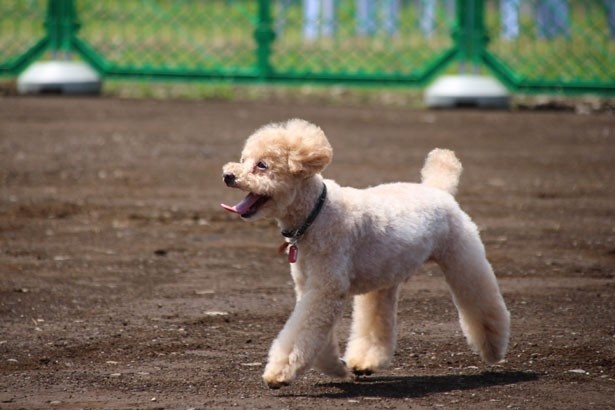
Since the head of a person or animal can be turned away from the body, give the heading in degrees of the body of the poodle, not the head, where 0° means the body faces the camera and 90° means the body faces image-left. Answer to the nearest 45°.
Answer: approximately 90°

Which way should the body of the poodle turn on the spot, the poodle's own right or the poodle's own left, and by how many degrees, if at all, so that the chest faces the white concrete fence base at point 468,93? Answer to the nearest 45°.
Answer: approximately 90° to the poodle's own right

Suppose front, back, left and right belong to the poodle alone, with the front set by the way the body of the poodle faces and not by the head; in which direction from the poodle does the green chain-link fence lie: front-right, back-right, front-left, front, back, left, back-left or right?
right
